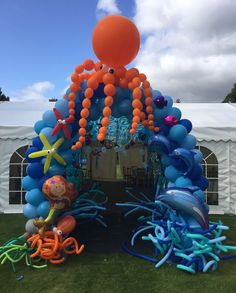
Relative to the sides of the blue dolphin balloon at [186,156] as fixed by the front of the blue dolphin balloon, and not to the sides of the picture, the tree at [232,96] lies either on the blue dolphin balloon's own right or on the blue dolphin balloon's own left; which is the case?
on the blue dolphin balloon's own right

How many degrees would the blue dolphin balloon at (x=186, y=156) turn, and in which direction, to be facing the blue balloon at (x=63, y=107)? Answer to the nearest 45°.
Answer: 0° — it already faces it

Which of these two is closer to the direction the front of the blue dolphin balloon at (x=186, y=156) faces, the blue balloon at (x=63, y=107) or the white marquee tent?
the blue balloon

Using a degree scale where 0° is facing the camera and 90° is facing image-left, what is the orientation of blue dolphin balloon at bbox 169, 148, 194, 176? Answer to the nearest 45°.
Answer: approximately 90°
